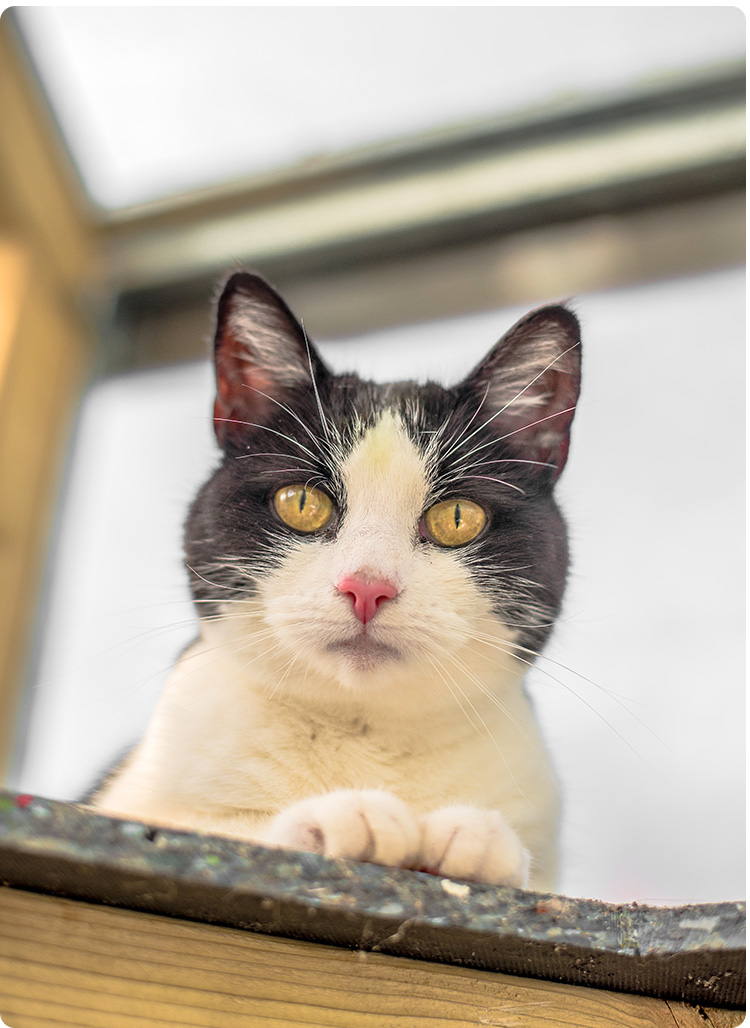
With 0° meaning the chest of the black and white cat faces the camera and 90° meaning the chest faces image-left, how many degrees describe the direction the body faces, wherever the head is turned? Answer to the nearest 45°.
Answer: approximately 0°

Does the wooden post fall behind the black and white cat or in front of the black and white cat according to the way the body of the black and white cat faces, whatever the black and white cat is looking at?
behind

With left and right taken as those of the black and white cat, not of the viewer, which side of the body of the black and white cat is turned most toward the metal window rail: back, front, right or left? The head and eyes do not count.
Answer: back
